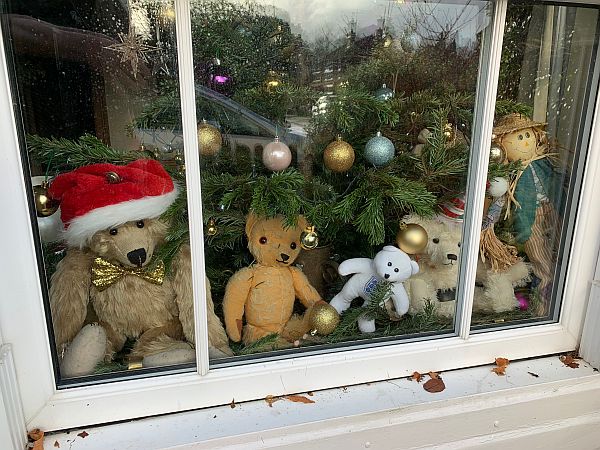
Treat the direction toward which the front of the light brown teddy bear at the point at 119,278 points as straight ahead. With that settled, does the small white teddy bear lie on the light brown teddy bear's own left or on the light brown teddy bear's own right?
on the light brown teddy bear's own left

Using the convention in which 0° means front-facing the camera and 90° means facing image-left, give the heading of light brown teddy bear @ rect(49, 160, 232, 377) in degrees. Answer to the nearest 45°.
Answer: approximately 0°

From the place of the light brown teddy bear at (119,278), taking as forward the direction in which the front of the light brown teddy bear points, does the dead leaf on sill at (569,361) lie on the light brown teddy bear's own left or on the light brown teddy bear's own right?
on the light brown teddy bear's own left

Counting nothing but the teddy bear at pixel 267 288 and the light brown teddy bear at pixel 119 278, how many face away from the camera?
0

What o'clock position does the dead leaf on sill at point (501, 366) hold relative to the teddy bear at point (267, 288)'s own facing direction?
The dead leaf on sill is roughly at 11 o'clock from the teddy bear.
